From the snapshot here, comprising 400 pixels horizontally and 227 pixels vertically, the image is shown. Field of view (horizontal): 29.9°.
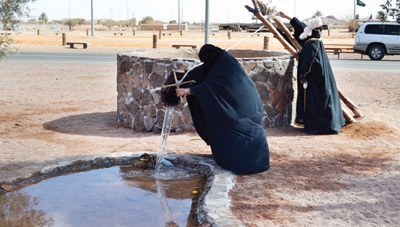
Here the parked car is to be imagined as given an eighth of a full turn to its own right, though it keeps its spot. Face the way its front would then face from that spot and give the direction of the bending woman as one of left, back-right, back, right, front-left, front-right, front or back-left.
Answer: front-right

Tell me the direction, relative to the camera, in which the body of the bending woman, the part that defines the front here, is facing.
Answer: to the viewer's left

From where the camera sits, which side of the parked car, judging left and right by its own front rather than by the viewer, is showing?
right

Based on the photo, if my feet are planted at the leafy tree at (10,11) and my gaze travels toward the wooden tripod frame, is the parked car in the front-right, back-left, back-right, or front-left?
front-left

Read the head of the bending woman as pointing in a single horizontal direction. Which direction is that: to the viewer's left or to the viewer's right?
to the viewer's left

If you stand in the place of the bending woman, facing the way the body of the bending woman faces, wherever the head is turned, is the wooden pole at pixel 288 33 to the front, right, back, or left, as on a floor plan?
right

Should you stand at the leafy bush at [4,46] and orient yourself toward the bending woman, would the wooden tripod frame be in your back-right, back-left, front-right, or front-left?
front-left
